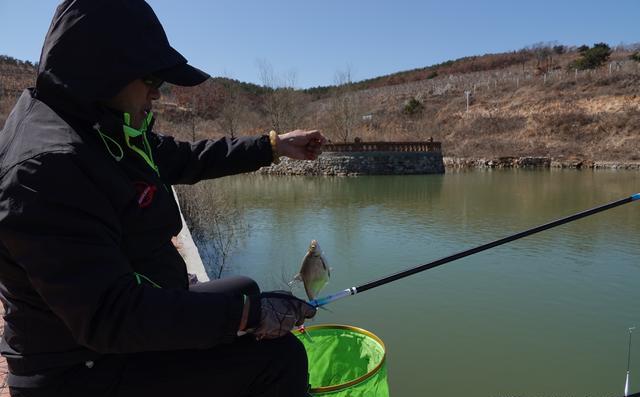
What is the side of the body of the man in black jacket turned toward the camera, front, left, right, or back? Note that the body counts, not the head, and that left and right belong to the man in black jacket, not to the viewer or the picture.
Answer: right

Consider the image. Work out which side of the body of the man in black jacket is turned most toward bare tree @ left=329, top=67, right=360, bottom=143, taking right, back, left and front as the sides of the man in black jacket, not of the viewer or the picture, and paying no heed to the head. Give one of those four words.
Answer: left

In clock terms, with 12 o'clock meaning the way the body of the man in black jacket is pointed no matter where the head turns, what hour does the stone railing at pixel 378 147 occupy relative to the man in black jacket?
The stone railing is roughly at 10 o'clock from the man in black jacket.

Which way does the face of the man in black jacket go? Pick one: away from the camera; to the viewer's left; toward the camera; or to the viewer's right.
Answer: to the viewer's right

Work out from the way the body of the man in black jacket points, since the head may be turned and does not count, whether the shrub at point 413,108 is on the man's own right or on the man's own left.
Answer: on the man's own left

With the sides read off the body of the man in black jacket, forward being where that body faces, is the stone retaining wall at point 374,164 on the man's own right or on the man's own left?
on the man's own left
